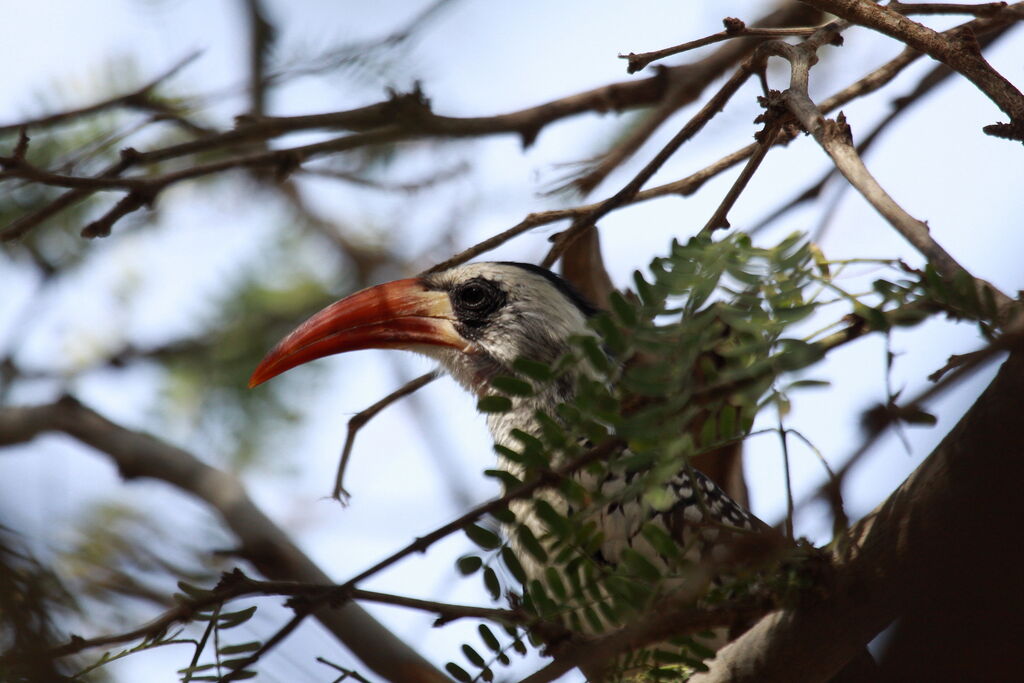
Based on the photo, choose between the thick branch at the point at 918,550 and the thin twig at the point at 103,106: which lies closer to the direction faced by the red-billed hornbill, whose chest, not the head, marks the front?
the thin twig

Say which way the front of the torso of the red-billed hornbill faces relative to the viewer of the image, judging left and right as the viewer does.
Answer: facing to the left of the viewer

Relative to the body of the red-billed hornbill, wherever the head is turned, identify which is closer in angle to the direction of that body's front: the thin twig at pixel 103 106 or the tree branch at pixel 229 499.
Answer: the tree branch

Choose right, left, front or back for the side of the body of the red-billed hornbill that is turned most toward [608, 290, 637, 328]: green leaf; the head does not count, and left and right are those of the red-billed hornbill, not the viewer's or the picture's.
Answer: left

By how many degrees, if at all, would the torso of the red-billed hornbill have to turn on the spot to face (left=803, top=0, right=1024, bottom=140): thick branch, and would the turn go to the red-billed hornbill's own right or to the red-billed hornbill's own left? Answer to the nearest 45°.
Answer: approximately 135° to the red-billed hornbill's own left
